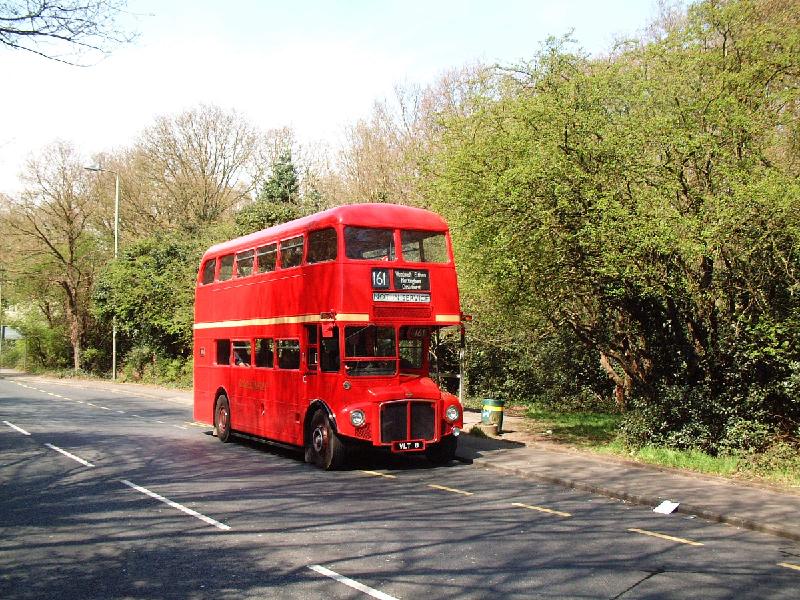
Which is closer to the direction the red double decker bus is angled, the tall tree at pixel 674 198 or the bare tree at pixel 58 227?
the tall tree

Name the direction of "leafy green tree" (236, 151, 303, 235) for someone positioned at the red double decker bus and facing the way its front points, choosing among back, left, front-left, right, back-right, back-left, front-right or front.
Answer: back-left

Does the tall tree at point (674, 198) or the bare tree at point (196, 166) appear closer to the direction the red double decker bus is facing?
the tall tree

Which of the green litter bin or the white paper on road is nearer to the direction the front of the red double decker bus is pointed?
the white paper on road

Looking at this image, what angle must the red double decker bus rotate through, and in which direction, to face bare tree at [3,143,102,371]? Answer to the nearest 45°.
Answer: approximately 180°

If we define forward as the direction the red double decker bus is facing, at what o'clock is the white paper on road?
The white paper on road is roughly at 12 o'clock from the red double decker bus.

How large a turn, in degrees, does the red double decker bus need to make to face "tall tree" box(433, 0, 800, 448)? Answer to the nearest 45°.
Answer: approximately 45° to its left

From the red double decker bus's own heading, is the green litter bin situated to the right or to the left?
on its left

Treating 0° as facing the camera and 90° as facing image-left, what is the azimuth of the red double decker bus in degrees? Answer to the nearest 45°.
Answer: approximately 315°

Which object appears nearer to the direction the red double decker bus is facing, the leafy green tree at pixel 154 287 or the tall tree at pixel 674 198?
the tall tree

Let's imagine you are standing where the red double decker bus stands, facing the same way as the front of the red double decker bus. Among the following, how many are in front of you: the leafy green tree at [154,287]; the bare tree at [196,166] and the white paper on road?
1

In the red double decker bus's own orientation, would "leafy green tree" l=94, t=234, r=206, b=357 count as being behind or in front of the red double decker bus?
behind
